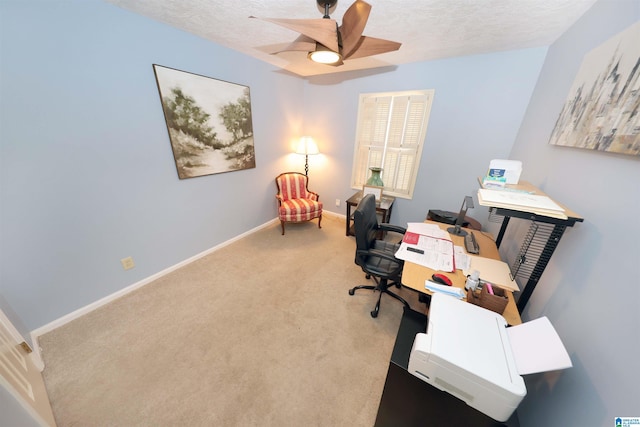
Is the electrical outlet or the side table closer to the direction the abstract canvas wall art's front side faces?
the electrical outlet

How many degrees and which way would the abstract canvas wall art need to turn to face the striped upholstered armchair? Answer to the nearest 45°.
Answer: approximately 45° to its right

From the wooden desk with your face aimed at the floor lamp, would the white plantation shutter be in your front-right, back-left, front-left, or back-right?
front-right

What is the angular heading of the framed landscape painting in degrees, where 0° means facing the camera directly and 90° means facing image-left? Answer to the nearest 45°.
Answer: approximately 315°

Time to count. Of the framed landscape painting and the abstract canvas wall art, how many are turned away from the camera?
0

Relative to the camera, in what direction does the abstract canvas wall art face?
facing the viewer and to the left of the viewer

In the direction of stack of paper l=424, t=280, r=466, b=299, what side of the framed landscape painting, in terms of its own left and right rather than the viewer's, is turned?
front

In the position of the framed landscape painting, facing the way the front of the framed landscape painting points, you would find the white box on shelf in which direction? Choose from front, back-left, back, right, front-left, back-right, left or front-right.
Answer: front

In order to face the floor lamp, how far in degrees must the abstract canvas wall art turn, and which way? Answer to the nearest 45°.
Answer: approximately 45° to its right

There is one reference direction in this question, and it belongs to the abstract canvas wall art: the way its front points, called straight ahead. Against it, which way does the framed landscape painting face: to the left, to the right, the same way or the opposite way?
the opposite way

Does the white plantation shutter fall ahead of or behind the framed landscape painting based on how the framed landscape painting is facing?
ahead
